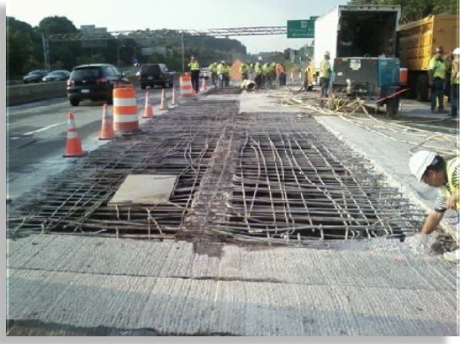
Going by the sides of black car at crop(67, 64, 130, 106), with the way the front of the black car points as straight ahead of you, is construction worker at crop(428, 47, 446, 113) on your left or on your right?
on your right

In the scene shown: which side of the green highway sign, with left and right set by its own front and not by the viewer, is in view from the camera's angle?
front

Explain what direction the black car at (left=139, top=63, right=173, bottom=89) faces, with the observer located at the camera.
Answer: facing away from the viewer and to the right of the viewer

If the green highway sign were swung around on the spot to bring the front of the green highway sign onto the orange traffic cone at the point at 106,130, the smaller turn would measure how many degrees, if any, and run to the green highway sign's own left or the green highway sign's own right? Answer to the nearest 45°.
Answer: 0° — it already faces it

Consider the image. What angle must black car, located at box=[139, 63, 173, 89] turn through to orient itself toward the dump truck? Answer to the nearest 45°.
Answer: approximately 90° to its right

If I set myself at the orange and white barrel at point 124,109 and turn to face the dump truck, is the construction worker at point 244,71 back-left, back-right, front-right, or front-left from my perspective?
front-left

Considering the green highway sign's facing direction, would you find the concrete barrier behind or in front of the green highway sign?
in front

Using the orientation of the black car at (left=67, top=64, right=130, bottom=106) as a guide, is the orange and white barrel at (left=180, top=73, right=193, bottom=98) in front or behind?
in front

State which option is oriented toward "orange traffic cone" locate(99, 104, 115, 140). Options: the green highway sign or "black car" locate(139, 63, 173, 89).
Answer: the green highway sign
